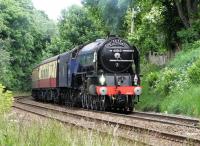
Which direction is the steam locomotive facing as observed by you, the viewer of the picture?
facing the viewer and to the right of the viewer

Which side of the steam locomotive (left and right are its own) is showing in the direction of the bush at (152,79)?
left

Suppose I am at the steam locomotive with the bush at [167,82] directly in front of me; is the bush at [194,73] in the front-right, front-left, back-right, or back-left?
front-right

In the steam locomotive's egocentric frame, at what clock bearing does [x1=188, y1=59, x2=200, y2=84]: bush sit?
The bush is roughly at 11 o'clock from the steam locomotive.
